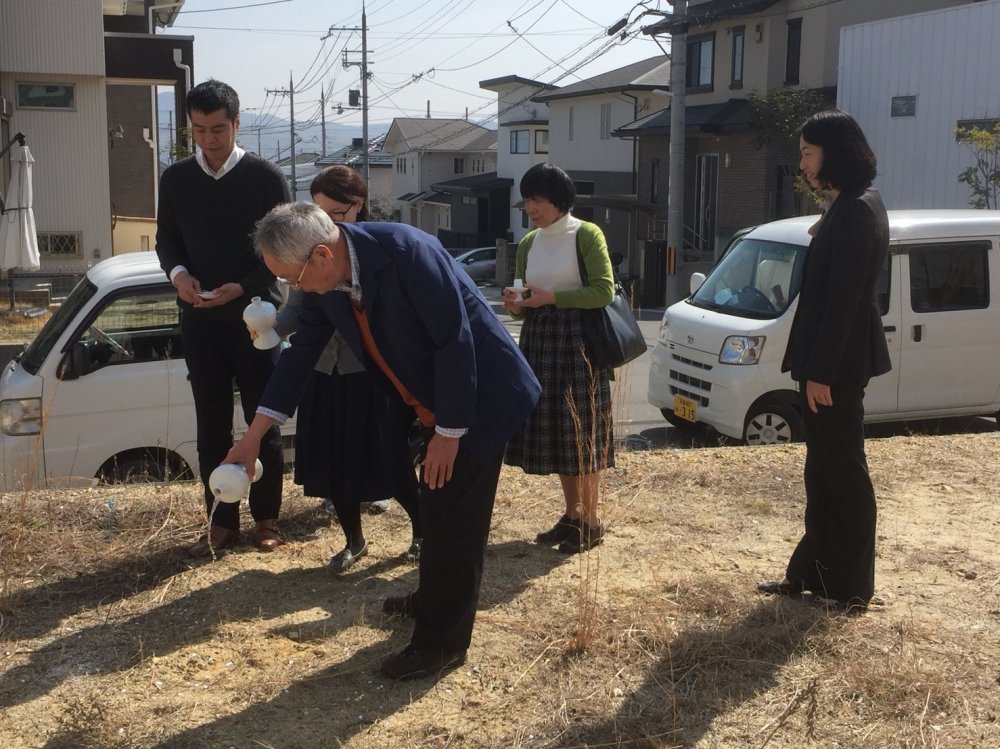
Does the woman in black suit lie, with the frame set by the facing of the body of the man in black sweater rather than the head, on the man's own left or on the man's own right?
on the man's own left

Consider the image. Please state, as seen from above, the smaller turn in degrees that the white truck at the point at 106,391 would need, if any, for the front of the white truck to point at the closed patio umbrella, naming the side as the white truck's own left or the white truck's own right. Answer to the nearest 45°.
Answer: approximately 90° to the white truck's own right

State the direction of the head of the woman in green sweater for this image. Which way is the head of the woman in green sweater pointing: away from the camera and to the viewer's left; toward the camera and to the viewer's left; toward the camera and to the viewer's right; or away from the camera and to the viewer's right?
toward the camera and to the viewer's left

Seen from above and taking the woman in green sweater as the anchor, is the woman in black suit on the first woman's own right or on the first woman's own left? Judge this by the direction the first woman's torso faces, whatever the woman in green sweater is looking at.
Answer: on the first woman's own left

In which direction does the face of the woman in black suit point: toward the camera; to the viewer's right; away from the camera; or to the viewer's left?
to the viewer's left

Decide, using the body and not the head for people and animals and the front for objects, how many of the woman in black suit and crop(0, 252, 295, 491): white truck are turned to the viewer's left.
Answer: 2

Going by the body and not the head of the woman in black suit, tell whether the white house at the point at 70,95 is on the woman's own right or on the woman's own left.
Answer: on the woman's own right

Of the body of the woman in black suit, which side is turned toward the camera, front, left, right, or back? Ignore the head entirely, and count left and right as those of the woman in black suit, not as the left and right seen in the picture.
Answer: left

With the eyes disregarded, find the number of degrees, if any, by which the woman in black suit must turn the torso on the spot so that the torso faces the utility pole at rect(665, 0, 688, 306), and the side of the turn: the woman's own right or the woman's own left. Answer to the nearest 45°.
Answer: approximately 90° to the woman's own right

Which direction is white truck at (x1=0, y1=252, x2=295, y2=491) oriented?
to the viewer's left

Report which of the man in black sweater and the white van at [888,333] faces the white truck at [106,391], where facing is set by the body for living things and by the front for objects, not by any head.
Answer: the white van at [888,333]

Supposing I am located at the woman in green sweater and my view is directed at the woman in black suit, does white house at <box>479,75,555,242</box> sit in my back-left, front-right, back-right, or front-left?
back-left
